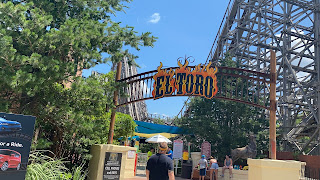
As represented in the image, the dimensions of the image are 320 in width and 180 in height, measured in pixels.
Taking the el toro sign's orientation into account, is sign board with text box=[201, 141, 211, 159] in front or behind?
behind

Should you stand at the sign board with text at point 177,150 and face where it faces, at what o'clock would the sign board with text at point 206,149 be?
the sign board with text at point 206,149 is roughly at 9 o'clock from the sign board with text at point 177,150.

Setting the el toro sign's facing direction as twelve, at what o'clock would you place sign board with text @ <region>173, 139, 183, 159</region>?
The sign board with text is roughly at 6 o'clock from the el toro sign.

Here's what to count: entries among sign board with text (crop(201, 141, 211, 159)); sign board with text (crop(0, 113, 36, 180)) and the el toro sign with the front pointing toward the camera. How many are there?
3

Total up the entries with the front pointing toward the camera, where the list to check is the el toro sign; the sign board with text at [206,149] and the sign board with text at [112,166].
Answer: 3

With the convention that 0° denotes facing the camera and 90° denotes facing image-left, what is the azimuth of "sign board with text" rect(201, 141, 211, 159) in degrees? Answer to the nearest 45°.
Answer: approximately 0°

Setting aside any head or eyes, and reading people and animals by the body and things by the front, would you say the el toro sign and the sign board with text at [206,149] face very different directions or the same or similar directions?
same or similar directions

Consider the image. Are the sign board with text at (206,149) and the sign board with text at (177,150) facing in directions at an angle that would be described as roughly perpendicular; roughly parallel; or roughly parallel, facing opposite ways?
roughly parallel

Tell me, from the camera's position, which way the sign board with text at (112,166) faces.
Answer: facing the viewer

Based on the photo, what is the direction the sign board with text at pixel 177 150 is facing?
toward the camera

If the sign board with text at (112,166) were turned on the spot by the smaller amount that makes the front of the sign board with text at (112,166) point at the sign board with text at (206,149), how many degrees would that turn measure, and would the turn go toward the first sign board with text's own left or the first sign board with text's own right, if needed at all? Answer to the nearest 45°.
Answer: approximately 135° to the first sign board with text's own left

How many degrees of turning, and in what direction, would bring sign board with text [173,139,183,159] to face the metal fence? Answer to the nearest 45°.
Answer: approximately 90° to its left

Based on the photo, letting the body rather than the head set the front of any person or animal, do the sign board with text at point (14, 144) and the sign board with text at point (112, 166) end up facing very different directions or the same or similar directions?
same or similar directions
